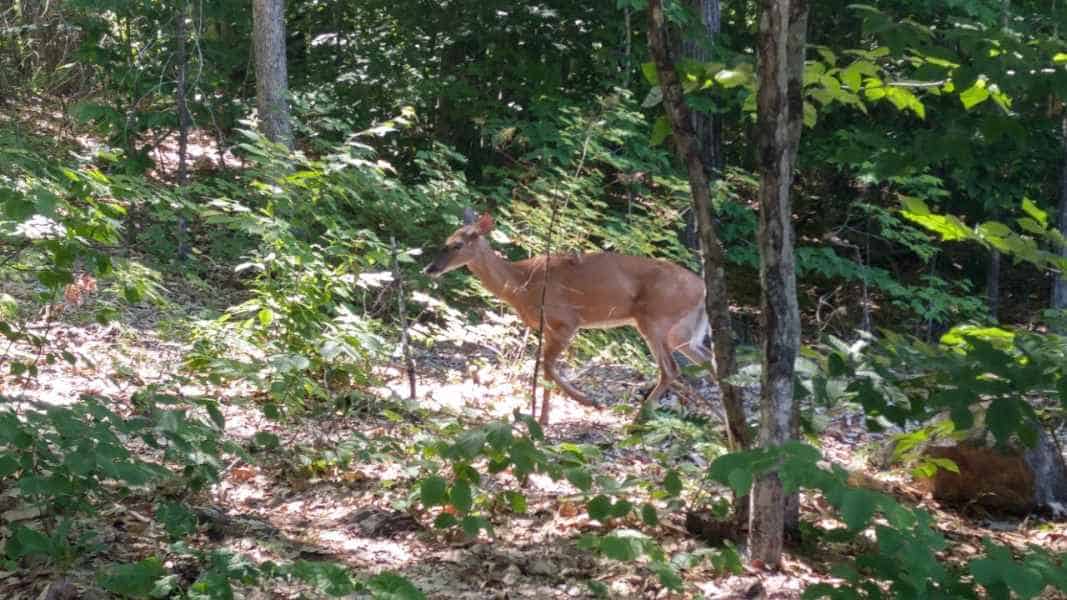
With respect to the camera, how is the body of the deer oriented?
to the viewer's left

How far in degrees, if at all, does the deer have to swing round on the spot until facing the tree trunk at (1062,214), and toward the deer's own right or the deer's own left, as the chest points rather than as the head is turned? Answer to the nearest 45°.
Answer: approximately 135° to the deer's own right

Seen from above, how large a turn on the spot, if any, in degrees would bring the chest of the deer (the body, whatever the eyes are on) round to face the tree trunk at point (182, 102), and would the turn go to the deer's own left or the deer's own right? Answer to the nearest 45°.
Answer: approximately 45° to the deer's own right

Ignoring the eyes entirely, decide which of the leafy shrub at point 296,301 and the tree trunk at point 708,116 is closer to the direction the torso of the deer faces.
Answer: the leafy shrub

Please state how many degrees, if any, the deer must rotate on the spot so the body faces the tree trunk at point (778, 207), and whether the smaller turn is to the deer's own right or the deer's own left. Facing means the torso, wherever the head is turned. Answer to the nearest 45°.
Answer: approximately 90° to the deer's own left

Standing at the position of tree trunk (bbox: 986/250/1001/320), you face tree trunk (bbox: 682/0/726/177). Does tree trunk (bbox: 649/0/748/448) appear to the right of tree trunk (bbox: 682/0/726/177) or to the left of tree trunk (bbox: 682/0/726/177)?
left
